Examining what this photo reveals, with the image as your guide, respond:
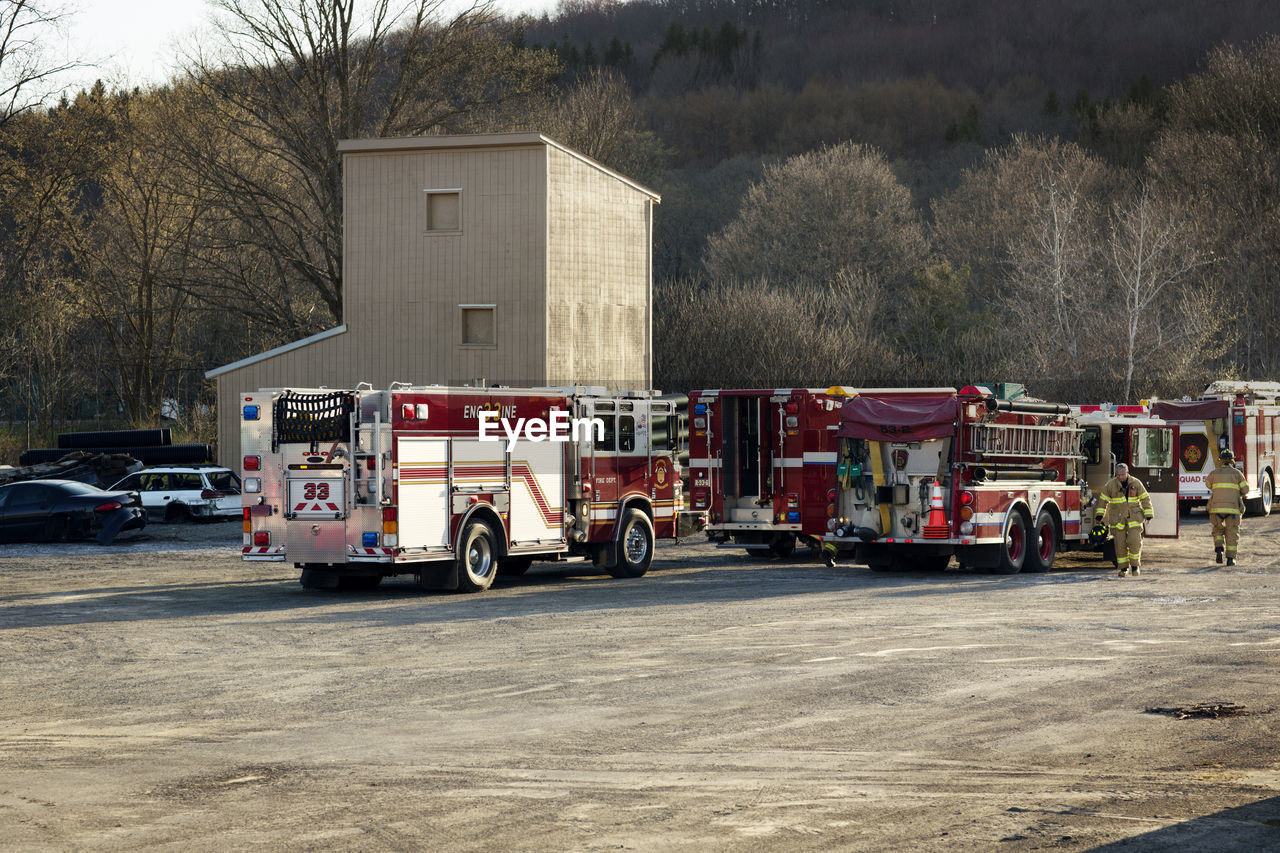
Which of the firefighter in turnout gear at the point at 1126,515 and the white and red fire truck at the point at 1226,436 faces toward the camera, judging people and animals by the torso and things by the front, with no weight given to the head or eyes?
the firefighter in turnout gear

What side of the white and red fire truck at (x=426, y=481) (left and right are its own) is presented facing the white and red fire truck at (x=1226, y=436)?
front

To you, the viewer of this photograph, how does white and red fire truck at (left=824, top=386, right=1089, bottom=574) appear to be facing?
facing away from the viewer and to the right of the viewer

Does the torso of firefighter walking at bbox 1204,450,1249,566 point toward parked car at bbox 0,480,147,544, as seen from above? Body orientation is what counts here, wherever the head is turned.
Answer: no

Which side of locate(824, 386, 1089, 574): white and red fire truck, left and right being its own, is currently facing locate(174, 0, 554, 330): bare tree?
left

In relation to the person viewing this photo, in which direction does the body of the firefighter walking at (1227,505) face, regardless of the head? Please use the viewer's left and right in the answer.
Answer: facing away from the viewer

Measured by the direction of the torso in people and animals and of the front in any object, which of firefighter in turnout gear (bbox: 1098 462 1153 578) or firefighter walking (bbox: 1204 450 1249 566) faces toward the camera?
the firefighter in turnout gear

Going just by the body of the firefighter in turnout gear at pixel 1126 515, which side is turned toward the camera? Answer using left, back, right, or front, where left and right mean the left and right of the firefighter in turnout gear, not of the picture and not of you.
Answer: front

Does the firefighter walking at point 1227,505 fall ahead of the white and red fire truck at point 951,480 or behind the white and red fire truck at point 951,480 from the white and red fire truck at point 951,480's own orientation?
ahead

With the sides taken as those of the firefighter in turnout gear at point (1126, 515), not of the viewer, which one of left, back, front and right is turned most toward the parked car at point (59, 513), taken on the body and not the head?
right

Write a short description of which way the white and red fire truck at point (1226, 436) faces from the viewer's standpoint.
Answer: facing away from the viewer and to the right of the viewer
